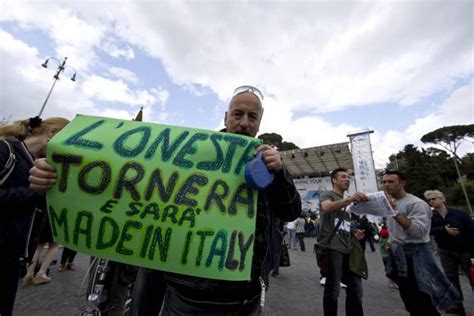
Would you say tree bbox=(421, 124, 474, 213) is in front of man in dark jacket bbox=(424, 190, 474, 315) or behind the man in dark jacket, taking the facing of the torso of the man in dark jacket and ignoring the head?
behind

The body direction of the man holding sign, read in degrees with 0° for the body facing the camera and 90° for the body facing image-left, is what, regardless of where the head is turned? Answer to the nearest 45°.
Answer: approximately 0°
